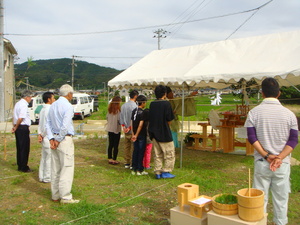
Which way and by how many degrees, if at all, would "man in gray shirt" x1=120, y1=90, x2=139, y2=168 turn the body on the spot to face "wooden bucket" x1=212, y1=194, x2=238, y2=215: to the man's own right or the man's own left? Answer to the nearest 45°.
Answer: approximately 135° to the man's own right

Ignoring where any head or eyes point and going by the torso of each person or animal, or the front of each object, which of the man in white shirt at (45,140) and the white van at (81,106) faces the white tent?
the man in white shirt

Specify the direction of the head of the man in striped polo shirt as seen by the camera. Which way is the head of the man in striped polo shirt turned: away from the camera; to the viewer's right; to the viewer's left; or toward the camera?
away from the camera

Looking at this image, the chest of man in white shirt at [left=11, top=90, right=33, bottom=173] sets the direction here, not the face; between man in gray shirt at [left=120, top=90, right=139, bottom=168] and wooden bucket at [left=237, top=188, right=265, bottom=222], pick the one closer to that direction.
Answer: the man in gray shirt

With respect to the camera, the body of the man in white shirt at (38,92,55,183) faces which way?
to the viewer's right

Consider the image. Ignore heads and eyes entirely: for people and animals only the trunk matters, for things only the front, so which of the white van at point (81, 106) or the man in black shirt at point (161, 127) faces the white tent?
the man in black shirt

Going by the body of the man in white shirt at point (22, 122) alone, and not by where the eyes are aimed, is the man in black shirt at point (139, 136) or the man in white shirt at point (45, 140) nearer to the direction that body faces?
the man in black shirt

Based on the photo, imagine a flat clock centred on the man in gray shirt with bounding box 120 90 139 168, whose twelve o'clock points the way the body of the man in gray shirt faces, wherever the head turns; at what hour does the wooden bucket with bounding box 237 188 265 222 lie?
The wooden bucket is roughly at 4 o'clock from the man in gray shirt.

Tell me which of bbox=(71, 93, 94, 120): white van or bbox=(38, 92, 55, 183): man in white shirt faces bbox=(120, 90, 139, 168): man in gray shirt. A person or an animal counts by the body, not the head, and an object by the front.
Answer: the man in white shirt

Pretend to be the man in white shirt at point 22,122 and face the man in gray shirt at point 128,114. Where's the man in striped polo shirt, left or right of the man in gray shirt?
right

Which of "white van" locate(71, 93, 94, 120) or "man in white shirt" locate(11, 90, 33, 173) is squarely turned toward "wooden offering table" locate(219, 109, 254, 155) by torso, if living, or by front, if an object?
the man in white shirt

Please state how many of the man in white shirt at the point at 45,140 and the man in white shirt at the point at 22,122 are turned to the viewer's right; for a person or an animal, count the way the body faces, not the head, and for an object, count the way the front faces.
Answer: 2

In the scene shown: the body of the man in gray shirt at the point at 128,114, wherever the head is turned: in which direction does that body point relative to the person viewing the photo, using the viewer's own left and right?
facing away from the viewer and to the right of the viewer

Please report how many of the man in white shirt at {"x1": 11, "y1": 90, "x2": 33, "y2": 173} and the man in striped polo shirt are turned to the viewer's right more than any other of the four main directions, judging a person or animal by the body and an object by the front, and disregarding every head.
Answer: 1

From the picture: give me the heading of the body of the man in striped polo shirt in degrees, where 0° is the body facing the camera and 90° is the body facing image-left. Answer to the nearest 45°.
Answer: approximately 180°

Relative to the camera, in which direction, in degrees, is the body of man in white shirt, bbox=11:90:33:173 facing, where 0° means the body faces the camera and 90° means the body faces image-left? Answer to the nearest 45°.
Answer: approximately 270°

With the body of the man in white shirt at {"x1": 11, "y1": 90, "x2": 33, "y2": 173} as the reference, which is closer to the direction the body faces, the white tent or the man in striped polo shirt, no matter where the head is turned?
the white tent
